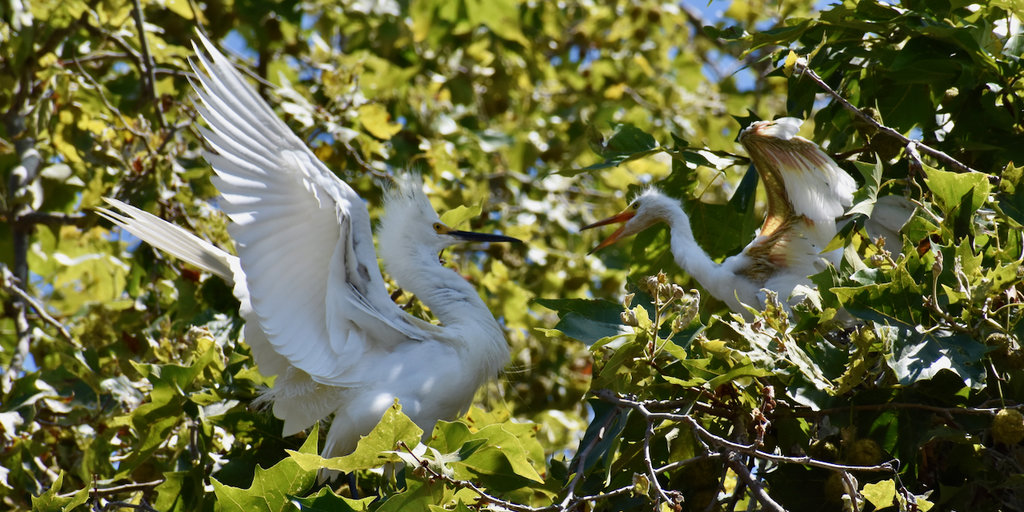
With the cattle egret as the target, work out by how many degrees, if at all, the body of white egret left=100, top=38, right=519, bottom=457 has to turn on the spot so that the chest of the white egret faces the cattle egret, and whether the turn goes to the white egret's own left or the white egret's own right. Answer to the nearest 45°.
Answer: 0° — it already faces it

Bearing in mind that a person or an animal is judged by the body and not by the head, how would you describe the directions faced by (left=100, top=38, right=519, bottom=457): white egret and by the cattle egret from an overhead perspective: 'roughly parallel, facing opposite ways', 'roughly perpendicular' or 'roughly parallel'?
roughly parallel, facing opposite ways

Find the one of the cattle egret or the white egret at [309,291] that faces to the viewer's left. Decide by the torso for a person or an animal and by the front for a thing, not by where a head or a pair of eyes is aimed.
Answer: the cattle egret

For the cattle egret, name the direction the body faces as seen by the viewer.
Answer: to the viewer's left

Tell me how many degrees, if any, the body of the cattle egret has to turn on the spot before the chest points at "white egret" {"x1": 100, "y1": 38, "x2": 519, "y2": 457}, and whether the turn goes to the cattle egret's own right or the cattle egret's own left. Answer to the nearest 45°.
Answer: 0° — it already faces it

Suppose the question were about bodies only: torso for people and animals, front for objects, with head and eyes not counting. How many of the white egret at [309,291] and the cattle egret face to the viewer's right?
1

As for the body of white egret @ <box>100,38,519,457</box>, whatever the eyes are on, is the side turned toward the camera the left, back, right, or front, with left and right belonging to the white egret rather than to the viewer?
right
